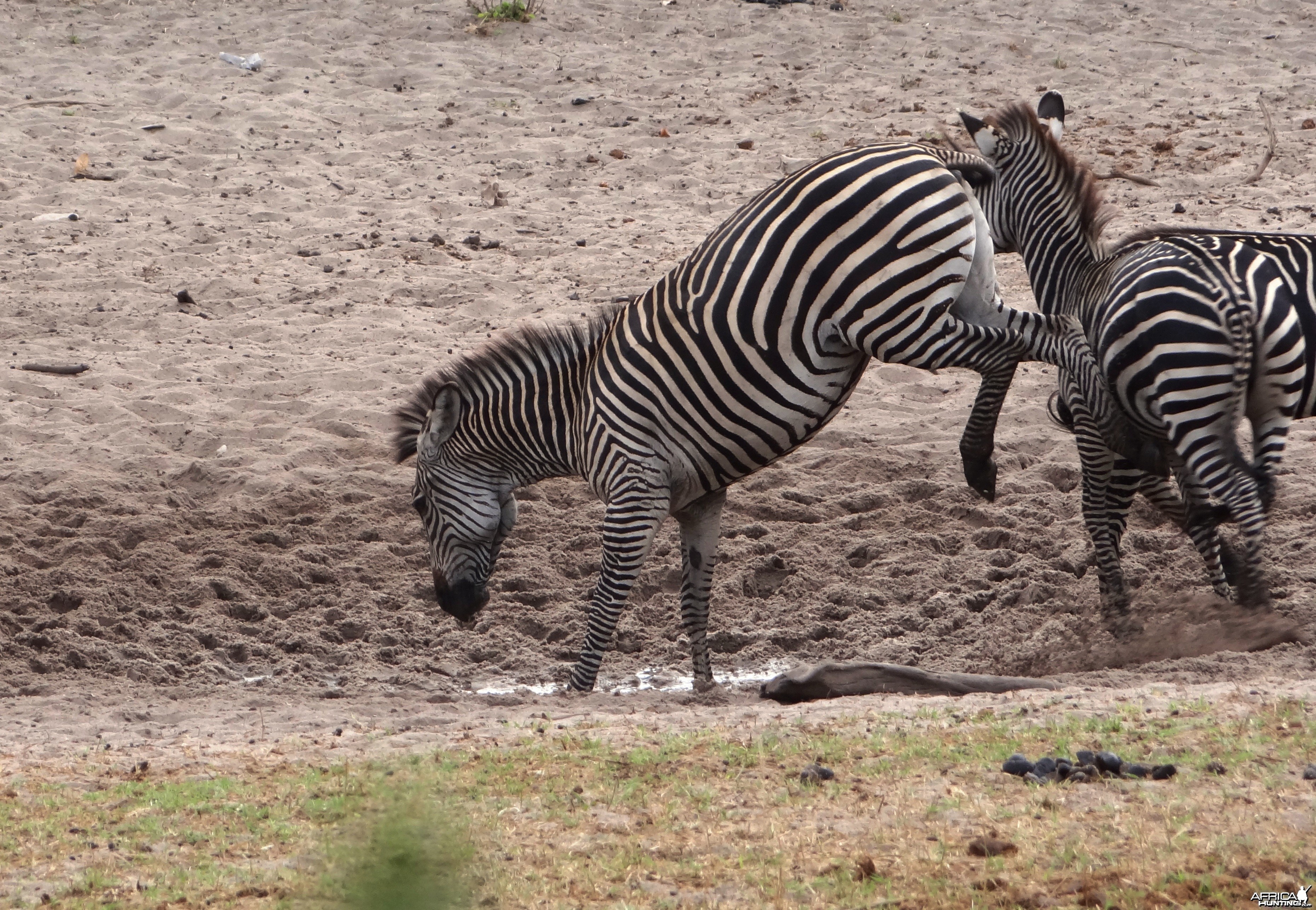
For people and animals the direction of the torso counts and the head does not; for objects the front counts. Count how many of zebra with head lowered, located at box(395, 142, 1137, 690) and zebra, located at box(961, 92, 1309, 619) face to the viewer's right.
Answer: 0

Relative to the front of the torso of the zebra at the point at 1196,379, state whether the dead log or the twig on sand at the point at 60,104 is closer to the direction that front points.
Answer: the twig on sand

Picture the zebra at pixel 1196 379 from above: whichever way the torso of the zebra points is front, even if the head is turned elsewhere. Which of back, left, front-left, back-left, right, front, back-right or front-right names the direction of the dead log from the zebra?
left

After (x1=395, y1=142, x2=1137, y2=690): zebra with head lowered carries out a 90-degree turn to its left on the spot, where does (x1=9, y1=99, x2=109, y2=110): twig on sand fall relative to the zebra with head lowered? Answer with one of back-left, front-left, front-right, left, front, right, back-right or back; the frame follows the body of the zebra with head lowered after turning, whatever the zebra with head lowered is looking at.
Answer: back-right

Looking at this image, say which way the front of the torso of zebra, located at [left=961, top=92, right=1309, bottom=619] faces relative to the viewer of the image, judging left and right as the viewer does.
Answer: facing away from the viewer and to the left of the viewer

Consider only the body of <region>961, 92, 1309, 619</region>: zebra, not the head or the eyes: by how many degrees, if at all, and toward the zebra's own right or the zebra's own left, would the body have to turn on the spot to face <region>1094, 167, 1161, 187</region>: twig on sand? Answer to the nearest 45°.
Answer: approximately 45° to the zebra's own right

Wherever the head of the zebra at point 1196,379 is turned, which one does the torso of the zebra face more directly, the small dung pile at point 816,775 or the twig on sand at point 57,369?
the twig on sand

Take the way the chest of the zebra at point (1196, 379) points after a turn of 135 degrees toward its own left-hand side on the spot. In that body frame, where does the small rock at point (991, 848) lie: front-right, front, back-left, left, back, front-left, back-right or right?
front

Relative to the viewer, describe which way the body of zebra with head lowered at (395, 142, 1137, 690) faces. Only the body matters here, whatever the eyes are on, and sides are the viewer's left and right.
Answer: facing to the left of the viewer

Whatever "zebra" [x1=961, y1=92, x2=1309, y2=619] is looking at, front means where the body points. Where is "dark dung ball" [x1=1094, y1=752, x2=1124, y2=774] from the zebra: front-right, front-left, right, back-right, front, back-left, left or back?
back-left

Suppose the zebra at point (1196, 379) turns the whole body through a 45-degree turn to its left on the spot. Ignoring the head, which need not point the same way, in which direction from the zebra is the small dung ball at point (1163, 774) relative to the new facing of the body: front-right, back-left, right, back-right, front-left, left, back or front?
left

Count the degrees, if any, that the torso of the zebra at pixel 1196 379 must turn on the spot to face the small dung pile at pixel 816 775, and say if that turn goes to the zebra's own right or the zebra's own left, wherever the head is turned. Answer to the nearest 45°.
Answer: approximately 135° to the zebra's own left
